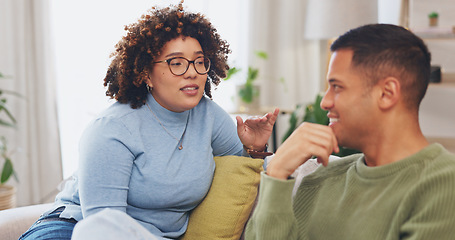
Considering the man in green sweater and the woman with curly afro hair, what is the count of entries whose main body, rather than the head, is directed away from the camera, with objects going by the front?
0

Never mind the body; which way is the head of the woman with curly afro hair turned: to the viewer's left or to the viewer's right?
to the viewer's right

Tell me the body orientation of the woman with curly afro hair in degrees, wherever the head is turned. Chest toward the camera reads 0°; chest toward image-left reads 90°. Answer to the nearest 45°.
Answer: approximately 315°

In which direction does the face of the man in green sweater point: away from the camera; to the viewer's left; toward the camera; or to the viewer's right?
to the viewer's left

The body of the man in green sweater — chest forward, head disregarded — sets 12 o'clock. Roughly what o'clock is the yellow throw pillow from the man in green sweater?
The yellow throw pillow is roughly at 3 o'clock from the man in green sweater.

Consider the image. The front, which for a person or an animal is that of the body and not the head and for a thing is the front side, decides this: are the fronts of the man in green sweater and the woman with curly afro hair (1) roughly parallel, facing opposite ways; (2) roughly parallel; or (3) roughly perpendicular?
roughly perpendicular

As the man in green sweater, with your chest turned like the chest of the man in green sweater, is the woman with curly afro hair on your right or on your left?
on your right
